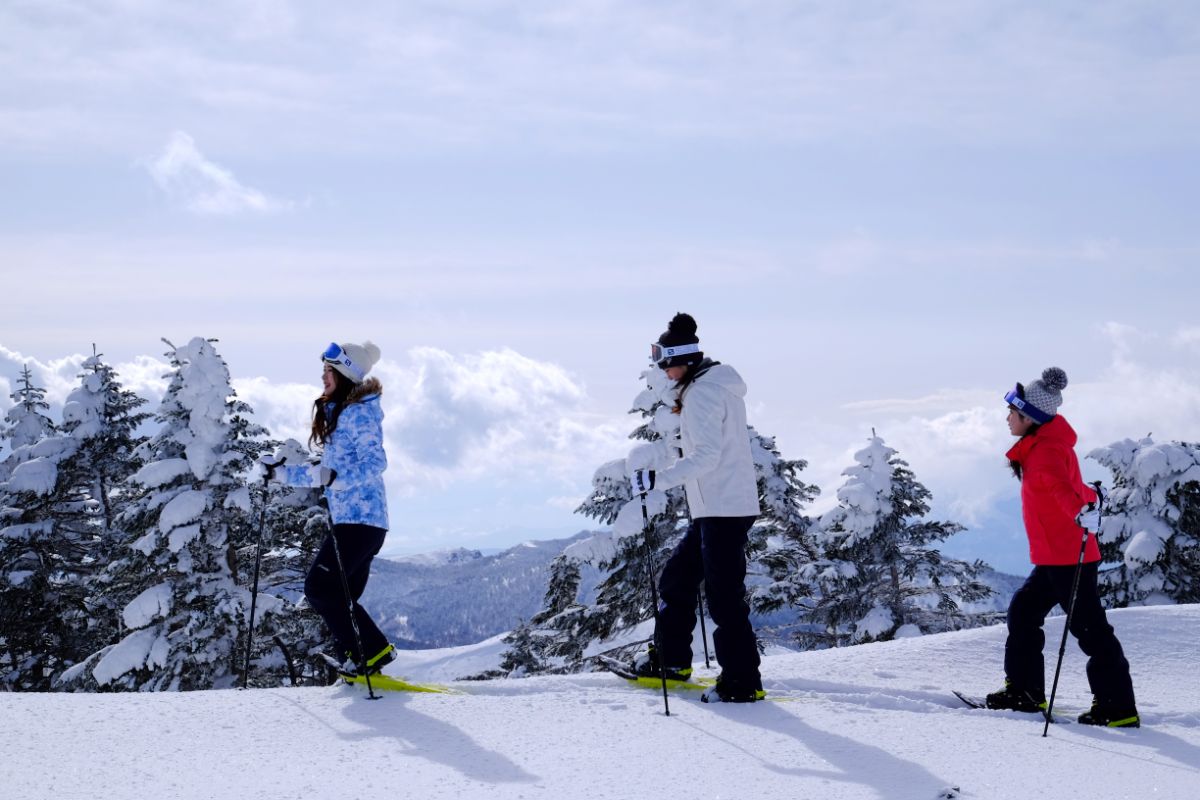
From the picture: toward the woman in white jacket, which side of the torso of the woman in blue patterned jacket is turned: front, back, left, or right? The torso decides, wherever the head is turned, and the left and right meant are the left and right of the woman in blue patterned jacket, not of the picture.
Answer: back

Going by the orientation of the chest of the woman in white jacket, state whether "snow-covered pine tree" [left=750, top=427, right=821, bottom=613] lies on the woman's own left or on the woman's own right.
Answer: on the woman's own right

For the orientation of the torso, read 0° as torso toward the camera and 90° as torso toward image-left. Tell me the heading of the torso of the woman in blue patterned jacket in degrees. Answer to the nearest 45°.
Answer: approximately 90°

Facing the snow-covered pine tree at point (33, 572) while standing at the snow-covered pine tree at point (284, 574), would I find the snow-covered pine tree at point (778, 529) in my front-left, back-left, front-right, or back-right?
back-right

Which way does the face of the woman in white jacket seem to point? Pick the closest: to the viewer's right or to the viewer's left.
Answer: to the viewer's left

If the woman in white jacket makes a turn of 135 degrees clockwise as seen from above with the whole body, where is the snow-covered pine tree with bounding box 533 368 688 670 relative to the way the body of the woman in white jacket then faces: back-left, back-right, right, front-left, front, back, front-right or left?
front-left

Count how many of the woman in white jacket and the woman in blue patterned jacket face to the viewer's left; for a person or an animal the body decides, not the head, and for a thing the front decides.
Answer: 2

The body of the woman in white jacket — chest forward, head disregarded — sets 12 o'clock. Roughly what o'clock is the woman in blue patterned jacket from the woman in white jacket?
The woman in blue patterned jacket is roughly at 12 o'clock from the woman in white jacket.

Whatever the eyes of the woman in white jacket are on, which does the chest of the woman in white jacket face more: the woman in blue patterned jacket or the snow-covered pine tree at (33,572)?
the woman in blue patterned jacket

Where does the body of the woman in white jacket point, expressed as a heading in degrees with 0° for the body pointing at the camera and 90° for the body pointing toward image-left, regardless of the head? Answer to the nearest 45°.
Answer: approximately 90°

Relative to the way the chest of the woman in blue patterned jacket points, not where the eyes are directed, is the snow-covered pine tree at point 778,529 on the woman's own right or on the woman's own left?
on the woman's own right

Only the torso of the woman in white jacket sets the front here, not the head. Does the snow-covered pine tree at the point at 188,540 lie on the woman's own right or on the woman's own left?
on the woman's own right
